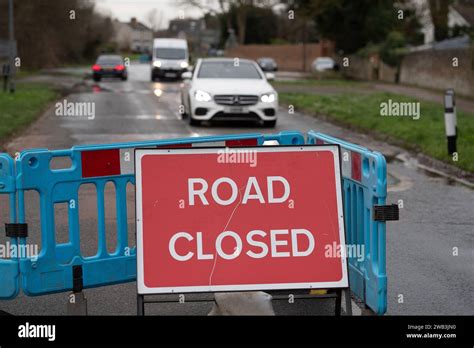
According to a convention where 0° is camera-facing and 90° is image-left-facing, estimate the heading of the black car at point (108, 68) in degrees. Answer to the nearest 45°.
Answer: approximately 180°

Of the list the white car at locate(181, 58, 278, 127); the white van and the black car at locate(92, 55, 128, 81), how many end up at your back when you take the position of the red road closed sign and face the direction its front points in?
3

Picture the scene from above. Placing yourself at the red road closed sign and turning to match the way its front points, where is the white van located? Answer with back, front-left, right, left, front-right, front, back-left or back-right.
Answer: back

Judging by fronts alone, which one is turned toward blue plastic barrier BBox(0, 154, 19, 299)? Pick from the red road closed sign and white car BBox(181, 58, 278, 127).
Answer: the white car

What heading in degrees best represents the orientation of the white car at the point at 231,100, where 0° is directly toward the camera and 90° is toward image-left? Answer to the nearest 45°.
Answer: approximately 0°

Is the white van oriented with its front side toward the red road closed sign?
yes

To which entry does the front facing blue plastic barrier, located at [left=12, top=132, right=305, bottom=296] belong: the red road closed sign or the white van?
the white van

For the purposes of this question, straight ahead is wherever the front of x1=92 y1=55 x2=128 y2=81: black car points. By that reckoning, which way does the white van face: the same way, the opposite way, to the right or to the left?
the opposite way

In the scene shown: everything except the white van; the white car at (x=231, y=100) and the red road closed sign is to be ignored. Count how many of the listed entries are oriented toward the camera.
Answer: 3

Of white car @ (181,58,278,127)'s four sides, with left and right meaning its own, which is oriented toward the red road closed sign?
front

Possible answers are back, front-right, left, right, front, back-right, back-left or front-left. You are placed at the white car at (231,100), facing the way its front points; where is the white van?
back

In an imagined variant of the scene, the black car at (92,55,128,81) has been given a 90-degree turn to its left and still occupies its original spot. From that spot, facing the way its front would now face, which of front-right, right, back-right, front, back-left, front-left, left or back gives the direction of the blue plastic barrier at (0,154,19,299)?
left

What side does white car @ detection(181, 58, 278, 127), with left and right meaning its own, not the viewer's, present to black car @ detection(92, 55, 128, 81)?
back

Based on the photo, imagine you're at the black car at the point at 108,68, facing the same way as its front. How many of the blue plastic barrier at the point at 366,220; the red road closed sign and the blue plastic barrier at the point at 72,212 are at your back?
3
